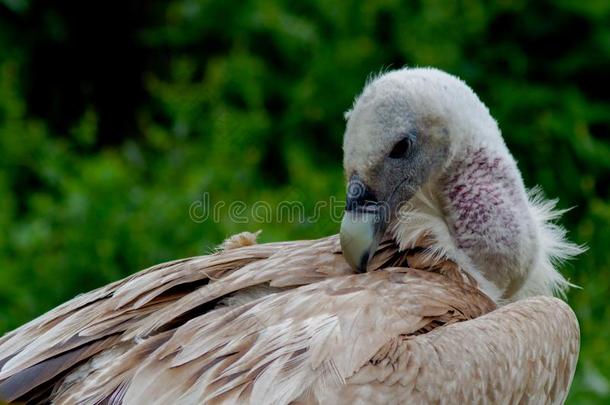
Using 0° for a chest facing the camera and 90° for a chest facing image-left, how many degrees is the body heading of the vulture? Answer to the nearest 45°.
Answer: approximately 270°
